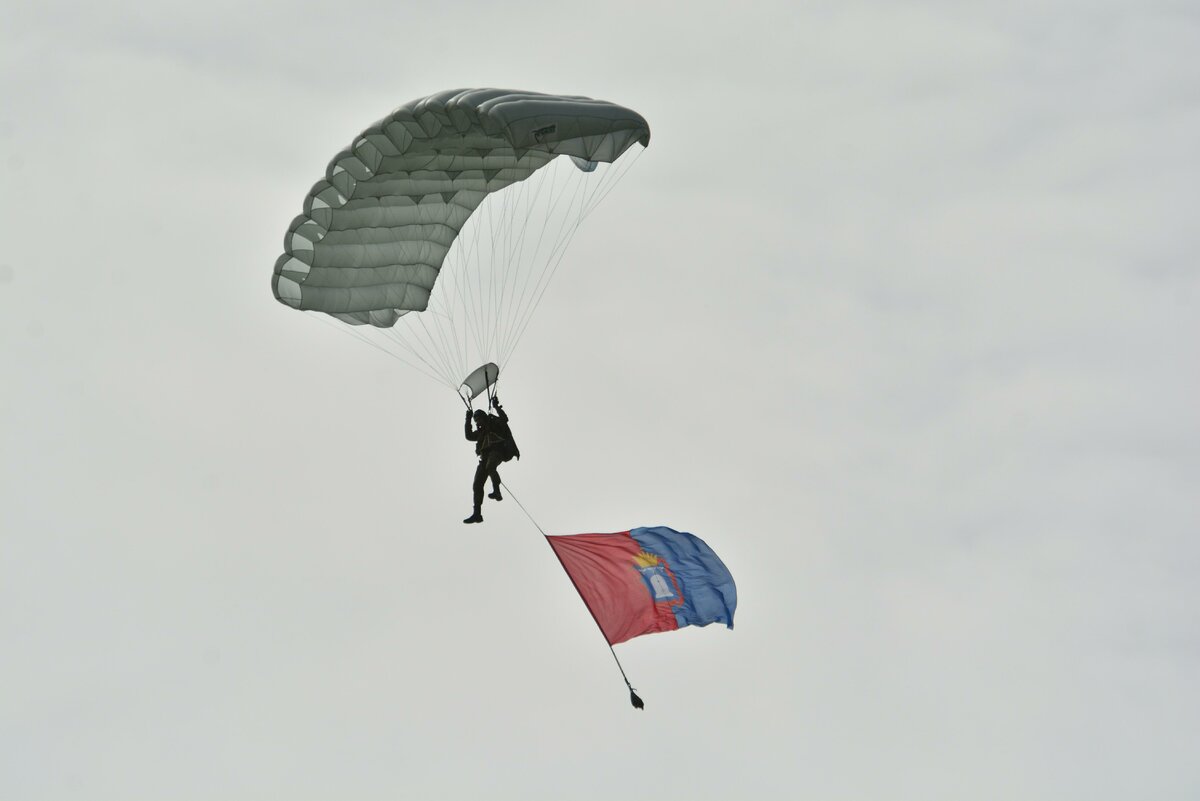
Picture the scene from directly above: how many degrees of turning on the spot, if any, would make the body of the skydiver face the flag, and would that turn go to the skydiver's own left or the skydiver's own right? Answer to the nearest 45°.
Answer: approximately 180°

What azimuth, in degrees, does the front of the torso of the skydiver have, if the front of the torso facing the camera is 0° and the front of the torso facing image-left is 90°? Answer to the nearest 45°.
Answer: approximately 45°
